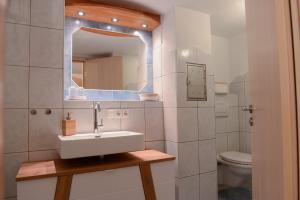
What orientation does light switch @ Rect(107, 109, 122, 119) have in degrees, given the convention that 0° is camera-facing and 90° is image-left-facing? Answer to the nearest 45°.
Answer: approximately 0°

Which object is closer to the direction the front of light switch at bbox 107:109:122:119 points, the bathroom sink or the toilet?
the bathroom sink

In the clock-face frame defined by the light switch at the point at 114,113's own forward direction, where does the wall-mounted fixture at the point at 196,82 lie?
The wall-mounted fixture is roughly at 9 o'clock from the light switch.

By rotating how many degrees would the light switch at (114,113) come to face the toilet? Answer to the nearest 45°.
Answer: approximately 90° to its left

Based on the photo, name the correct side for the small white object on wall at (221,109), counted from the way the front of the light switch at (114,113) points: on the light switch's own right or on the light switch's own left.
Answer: on the light switch's own left
